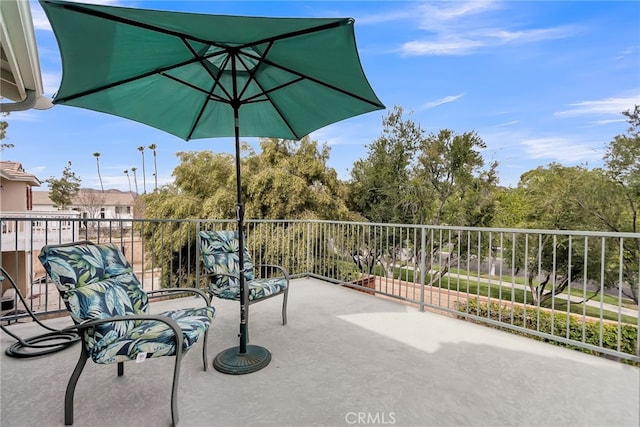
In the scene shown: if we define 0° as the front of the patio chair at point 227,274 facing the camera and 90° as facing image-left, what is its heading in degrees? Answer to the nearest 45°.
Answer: approximately 315°

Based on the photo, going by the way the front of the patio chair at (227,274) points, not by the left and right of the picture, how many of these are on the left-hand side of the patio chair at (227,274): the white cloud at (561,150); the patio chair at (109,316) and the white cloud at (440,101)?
2

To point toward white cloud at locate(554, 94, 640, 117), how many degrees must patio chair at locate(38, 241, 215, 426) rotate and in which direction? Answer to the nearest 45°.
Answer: approximately 45° to its left

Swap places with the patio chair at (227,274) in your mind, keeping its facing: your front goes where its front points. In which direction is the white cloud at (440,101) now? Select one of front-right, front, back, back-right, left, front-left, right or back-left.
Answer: left

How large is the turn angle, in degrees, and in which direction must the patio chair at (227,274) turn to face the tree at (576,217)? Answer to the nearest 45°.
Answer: approximately 90° to its left

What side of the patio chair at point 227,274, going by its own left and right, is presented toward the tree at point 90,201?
back

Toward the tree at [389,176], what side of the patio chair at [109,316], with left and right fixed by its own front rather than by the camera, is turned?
left

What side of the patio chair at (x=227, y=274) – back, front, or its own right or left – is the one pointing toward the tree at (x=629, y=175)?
left

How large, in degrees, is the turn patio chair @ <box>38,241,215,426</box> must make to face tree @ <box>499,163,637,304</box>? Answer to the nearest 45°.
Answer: approximately 45° to its left

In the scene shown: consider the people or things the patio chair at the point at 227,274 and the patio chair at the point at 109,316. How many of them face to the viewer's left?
0

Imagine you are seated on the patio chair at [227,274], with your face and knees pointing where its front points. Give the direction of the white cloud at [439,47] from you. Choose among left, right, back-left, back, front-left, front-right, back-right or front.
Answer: left

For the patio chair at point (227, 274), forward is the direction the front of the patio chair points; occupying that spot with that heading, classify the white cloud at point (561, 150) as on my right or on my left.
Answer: on my left

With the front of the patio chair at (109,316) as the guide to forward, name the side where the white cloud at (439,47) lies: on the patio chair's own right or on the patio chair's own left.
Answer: on the patio chair's own left
